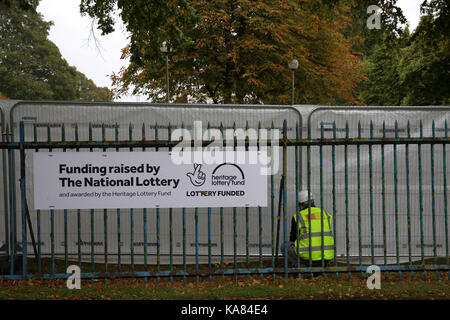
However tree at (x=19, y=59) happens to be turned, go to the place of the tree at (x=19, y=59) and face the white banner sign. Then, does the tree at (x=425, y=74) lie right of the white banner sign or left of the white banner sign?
left

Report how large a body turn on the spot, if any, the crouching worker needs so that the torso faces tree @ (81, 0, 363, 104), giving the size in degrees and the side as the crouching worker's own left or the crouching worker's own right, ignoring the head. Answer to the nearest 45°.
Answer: approximately 45° to the crouching worker's own right

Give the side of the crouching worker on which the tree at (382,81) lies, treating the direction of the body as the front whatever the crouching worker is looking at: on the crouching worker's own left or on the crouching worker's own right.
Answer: on the crouching worker's own right

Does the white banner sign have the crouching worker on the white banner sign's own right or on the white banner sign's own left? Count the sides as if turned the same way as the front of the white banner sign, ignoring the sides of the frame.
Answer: on the white banner sign's own left

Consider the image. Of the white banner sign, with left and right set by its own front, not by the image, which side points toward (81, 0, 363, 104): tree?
back

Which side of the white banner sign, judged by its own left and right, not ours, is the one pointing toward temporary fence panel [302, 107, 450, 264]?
left

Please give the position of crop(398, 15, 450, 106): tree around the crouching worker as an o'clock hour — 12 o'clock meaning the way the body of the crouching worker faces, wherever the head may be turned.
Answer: The tree is roughly at 2 o'clock from the crouching worker.

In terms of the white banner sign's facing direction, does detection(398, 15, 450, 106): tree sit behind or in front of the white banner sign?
behind

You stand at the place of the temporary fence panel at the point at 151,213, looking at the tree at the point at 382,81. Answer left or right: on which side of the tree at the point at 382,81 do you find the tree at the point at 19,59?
left

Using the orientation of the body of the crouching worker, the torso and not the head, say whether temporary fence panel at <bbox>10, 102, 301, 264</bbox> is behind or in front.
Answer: in front

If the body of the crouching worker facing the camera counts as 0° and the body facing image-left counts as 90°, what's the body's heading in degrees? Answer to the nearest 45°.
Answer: approximately 135°

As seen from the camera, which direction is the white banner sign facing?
toward the camera

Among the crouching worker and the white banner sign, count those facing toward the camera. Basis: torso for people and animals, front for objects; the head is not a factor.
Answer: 1
